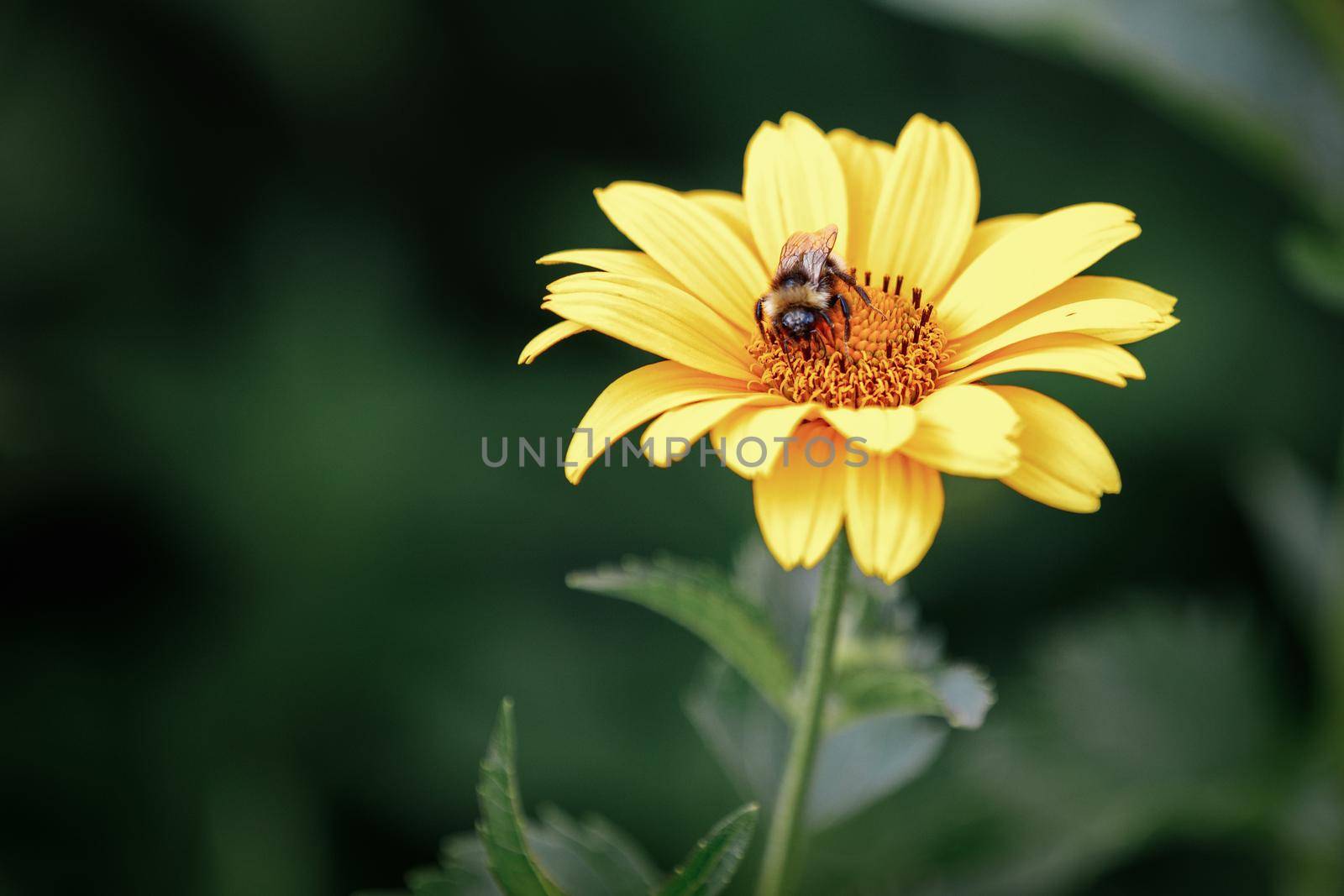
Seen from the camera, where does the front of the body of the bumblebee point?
toward the camera

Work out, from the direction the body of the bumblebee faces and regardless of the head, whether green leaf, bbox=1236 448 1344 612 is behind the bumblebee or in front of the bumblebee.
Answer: behind

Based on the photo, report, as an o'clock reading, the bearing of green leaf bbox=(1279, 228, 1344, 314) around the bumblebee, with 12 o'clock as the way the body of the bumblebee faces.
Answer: The green leaf is roughly at 8 o'clock from the bumblebee.
